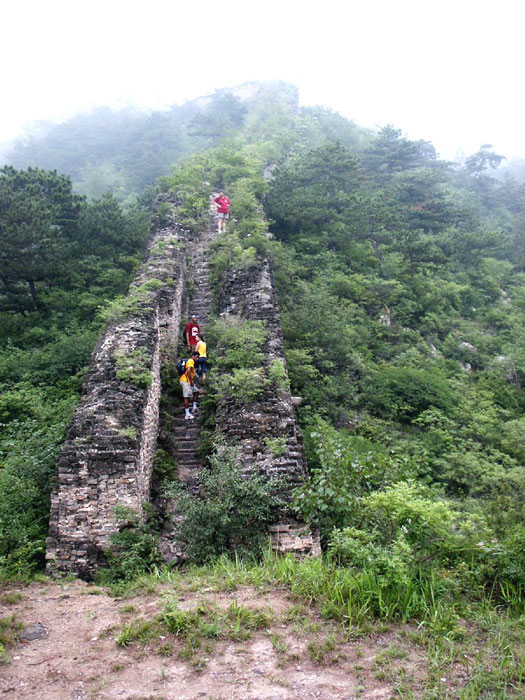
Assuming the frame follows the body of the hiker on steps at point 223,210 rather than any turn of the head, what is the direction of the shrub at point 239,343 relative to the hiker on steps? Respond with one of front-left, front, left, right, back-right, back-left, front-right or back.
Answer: front

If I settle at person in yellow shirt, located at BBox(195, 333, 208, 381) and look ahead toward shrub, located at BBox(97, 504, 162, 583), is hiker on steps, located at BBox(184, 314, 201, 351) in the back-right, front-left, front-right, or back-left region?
back-right

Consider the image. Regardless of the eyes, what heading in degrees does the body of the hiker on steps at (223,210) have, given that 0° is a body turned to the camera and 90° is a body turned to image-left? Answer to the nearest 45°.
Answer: approximately 0°

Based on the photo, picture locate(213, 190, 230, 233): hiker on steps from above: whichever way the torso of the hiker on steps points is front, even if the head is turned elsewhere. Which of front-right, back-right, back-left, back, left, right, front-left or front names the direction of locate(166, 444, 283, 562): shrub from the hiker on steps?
front

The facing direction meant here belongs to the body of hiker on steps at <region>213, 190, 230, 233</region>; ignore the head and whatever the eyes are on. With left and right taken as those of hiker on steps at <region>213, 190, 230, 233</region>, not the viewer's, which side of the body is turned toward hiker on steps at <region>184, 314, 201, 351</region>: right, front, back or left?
front

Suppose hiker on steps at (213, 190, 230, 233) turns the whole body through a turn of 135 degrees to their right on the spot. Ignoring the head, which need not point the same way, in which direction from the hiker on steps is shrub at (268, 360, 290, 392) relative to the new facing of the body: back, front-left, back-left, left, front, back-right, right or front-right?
back-left

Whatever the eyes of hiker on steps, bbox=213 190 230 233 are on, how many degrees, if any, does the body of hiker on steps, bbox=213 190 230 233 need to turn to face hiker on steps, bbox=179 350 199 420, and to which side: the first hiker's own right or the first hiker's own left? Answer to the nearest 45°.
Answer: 0° — they already face them

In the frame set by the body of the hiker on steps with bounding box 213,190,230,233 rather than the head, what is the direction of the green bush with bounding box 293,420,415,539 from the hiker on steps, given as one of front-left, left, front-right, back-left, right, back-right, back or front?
front

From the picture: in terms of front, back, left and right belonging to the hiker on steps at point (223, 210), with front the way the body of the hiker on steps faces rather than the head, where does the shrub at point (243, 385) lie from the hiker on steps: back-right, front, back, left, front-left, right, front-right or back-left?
front
